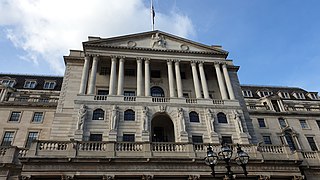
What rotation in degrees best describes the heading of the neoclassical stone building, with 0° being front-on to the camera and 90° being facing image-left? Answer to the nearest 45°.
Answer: approximately 0°
